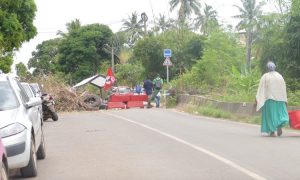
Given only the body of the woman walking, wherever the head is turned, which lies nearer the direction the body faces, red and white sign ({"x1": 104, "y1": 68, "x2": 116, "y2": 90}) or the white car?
the red and white sign

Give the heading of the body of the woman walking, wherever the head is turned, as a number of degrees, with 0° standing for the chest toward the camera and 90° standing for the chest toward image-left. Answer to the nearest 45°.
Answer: approximately 180°

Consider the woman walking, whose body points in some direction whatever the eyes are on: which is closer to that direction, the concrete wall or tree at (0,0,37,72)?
the concrete wall

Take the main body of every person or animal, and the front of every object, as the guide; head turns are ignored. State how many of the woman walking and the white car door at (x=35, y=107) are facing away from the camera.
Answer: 1

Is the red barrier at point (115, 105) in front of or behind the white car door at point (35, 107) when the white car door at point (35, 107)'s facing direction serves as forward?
behind

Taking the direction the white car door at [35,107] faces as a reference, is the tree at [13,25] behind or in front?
behind

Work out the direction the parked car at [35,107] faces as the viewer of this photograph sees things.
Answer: facing the viewer

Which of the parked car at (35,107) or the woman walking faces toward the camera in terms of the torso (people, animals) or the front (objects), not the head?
the parked car

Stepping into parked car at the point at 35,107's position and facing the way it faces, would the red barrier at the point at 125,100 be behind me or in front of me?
behind
